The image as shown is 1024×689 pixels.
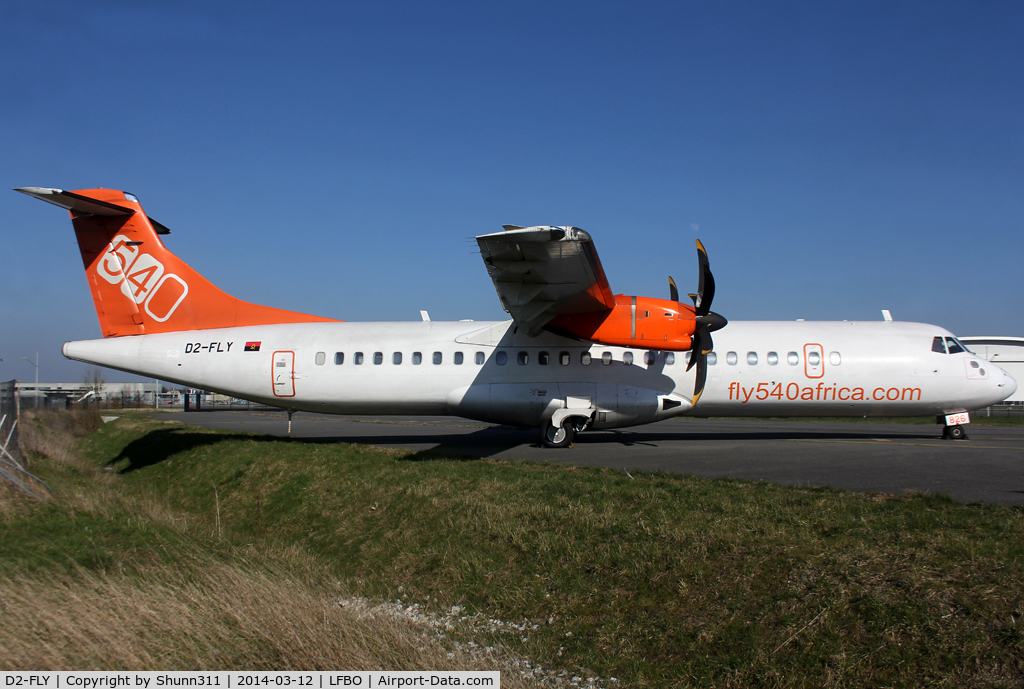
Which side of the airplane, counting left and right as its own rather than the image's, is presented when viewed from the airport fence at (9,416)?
back

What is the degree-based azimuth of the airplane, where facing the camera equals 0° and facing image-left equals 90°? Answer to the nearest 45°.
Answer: approximately 270°
